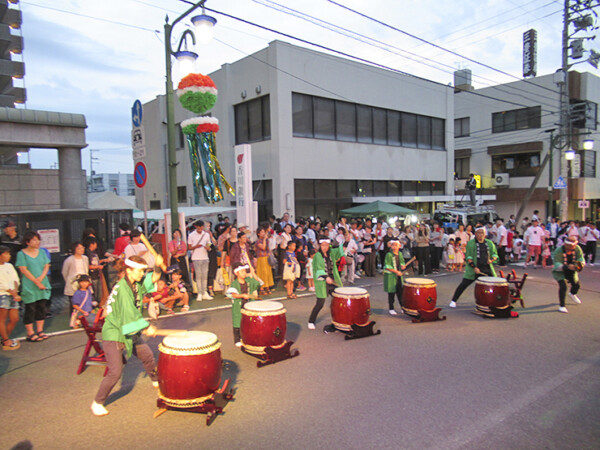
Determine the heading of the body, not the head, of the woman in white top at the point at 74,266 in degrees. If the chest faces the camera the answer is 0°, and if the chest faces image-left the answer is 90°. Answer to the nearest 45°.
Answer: approximately 315°

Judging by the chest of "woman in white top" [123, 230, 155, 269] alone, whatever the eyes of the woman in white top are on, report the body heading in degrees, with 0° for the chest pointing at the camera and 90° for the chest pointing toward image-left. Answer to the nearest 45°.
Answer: approximately 315°

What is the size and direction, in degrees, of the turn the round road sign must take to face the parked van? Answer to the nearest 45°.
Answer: approximately 180°

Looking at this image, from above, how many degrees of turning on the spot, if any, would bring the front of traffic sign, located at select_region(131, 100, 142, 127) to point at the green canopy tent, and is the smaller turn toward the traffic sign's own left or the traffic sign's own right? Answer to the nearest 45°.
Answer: approximately 180°

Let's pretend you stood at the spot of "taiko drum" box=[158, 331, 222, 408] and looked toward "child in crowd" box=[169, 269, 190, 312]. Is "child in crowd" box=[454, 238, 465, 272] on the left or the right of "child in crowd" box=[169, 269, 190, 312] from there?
right

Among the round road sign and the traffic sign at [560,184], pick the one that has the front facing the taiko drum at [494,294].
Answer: the traffic sign

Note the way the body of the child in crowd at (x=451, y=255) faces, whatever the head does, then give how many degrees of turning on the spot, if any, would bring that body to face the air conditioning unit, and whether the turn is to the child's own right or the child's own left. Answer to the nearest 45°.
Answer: approximately 180°

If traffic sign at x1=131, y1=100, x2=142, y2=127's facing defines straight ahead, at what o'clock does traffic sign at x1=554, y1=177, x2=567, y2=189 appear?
traffic sign at x1=554, y1=177, x2=567, y2=189 is roughly at 7 o'clock from traffic sign at x1=131, y1=100, x2=142, y2=127.

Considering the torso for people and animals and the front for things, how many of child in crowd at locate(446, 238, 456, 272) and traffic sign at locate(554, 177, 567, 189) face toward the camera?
2
